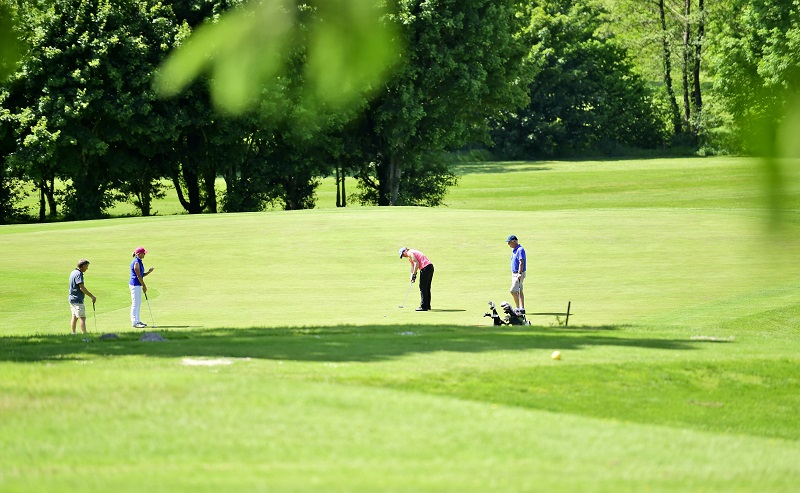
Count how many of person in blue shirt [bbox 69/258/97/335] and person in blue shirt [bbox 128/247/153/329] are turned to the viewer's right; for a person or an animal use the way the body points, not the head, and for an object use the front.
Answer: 2

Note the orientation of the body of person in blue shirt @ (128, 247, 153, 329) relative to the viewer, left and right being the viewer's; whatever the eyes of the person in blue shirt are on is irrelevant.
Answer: facing to the right of the viewer

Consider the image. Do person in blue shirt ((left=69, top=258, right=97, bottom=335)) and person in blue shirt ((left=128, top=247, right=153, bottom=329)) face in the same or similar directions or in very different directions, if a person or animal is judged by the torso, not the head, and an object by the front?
same or similar directions

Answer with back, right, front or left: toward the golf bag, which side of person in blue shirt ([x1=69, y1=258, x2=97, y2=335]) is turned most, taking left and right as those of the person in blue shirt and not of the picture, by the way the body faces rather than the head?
front

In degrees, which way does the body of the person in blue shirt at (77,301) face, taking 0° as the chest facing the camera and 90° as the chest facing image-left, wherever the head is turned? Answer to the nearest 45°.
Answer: approximately 270°

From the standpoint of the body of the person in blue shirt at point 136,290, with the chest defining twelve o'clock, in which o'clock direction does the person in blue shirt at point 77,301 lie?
the person in blue shirt at point 77,301 is roughly at 5 o'clock from the person in blue shirt at point 136,290.

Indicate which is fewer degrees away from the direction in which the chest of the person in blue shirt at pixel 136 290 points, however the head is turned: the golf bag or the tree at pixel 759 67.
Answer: the golf bag

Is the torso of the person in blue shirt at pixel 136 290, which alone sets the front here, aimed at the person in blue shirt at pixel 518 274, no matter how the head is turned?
yes

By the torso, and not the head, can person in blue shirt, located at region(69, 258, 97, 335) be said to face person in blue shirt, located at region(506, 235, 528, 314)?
yes
